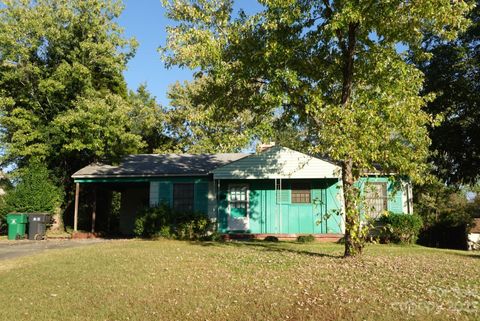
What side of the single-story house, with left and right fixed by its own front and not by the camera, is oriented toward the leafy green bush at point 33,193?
right

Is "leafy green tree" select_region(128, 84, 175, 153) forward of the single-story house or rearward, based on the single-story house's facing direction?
rearward

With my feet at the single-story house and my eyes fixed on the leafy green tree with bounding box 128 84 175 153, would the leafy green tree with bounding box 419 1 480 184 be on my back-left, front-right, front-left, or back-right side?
back-right

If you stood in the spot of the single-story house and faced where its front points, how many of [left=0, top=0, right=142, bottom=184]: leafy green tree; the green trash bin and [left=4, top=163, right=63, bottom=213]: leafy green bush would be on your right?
3

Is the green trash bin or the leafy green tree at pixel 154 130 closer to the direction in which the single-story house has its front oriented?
the green trash bin

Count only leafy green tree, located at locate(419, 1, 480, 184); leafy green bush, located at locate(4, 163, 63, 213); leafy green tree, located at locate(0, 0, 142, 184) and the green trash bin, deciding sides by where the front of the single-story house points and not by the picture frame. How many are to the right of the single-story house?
3

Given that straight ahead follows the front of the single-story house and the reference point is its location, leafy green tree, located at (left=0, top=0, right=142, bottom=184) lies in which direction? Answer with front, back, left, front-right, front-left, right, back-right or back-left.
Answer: right

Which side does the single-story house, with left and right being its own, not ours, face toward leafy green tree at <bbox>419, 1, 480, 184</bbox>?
left

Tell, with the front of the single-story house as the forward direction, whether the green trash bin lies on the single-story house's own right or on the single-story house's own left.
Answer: on the single-story house's own right

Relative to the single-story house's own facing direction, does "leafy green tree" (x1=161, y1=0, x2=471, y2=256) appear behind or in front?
in front

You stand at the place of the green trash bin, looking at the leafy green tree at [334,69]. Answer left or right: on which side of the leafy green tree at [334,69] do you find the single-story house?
left

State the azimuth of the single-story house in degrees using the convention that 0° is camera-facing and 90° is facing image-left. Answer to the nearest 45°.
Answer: approximately 0°
